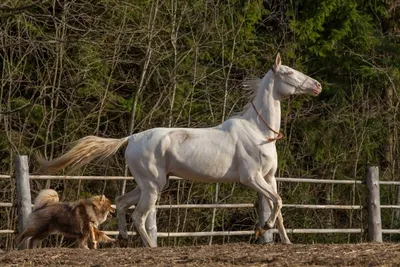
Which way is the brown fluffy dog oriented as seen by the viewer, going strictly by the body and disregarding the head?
to the viewer's right

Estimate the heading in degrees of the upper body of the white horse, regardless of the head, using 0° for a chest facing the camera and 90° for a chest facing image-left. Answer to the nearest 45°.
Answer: approximately 270°

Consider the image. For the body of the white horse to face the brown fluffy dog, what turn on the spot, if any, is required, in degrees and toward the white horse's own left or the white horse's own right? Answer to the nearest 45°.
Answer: approximately 180°

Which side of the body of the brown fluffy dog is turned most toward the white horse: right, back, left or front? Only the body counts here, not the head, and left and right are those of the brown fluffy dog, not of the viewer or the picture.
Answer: front

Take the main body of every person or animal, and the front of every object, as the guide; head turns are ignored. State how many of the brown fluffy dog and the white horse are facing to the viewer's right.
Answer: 2

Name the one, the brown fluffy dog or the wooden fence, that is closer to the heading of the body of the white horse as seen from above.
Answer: the wooden fence
